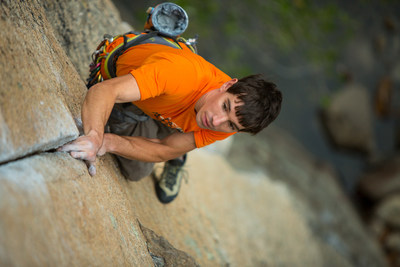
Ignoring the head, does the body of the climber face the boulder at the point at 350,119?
no
